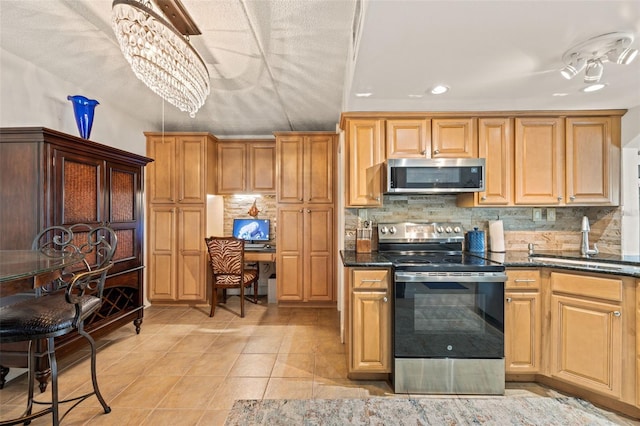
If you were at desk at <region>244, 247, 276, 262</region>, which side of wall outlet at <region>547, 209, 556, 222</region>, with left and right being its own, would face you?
right

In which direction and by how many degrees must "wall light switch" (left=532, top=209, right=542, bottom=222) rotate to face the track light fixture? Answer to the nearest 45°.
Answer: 0° — it already faces it

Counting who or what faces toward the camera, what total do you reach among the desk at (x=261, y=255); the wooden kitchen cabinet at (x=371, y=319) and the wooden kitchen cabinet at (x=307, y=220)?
3

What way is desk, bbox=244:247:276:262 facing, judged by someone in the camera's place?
facing the viewer

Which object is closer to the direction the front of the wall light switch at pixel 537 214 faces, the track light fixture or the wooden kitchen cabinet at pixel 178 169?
the track light fixture

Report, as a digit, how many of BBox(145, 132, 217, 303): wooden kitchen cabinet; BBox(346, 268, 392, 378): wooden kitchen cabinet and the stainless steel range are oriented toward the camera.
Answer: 3

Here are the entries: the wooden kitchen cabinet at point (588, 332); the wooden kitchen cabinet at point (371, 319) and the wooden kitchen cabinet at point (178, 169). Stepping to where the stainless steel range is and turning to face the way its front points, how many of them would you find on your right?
2

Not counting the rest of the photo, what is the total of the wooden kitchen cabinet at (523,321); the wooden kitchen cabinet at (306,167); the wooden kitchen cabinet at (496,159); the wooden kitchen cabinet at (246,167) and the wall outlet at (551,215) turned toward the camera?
5

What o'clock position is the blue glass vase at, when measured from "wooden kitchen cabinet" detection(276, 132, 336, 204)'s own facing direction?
The blue glass vase is roughly at 2 o'clock from the wooden kitchen cabinet.

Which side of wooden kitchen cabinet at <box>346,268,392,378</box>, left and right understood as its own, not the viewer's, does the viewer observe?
front

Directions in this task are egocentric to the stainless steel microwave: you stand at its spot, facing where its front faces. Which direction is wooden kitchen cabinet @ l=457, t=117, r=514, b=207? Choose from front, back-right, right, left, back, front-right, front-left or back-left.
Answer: back-left

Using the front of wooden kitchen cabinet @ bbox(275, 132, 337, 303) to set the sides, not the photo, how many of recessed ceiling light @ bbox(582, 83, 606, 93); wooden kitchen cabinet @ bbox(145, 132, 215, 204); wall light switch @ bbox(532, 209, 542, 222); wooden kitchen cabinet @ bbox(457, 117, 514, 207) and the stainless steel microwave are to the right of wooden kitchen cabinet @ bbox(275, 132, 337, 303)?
1

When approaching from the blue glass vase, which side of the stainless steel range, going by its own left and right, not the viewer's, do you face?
right

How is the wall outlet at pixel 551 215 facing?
toward the camera

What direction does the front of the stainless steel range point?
toward the camera

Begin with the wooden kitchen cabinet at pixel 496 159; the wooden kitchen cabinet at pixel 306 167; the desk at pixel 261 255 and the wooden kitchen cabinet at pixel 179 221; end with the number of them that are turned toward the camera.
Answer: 4

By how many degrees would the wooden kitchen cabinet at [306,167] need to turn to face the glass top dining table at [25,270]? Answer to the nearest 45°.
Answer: approximately 45° to its right

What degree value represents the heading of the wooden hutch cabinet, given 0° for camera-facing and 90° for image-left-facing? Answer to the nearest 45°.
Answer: approximately 315°
